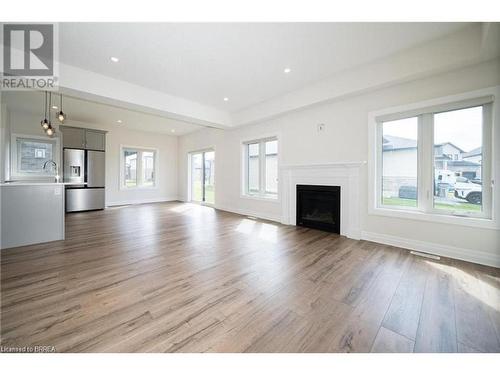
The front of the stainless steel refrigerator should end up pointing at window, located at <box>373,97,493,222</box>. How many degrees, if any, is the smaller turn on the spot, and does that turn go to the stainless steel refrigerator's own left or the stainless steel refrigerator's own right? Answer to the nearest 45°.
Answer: approximately 45° to the stainless steel refrigerator's own left

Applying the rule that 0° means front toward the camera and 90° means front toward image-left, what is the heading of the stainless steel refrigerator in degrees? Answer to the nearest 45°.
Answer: approximately 0°

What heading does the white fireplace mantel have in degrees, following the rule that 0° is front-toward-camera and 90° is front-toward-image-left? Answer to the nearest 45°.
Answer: approximately 45°

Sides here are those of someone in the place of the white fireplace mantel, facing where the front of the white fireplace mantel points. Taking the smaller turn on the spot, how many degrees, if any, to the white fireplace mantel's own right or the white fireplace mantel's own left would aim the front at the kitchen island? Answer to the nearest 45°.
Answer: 0° — it already faces it

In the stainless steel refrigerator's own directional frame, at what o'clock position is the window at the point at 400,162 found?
The window is roughly at 11 o'clock from the stainless steel refrigerator.

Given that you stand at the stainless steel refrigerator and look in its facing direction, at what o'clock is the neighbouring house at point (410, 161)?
The neighbouring house is roughly at 9 o'clock from the stainless steel refrigerator.

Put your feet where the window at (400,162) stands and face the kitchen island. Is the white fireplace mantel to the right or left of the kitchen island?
right
